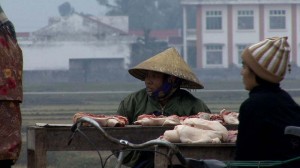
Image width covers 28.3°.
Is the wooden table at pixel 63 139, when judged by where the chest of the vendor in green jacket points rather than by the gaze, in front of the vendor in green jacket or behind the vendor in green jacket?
in front

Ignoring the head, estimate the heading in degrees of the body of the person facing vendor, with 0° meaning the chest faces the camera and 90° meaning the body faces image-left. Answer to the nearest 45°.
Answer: approximately 135°

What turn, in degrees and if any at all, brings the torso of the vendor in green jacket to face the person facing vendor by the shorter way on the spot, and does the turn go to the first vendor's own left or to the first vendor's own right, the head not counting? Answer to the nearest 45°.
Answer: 0° — they already face them

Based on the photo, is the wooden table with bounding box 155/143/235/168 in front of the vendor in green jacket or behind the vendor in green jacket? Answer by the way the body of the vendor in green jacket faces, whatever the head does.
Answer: in front

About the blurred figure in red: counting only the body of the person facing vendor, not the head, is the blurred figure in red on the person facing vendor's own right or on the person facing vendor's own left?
on the person facing vendor's own left

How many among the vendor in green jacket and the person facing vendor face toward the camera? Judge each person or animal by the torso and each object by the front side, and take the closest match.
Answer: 1

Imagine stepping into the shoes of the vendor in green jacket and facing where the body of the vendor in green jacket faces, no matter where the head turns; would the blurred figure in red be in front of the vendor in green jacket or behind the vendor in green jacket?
in front
